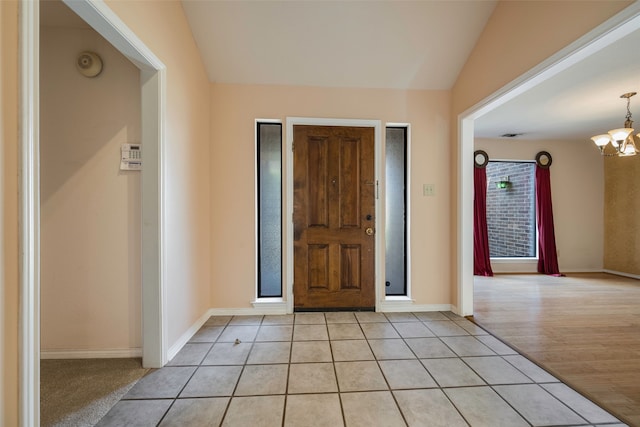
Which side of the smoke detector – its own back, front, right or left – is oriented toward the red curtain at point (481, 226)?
left

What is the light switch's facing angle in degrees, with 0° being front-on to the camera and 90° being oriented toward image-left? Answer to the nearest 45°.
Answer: approximately 0°

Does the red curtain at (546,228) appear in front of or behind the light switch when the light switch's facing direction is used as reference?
behind

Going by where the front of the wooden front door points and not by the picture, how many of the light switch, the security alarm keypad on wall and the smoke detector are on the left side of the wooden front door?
1

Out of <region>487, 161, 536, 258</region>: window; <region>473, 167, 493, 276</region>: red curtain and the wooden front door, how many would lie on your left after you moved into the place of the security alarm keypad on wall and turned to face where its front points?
3

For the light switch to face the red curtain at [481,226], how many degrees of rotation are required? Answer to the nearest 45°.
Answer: approximately 180°

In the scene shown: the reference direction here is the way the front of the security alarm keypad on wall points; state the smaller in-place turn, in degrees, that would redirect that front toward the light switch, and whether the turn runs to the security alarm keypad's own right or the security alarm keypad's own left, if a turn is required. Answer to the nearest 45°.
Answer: approximately 90° to the security alarm keypad's own left
